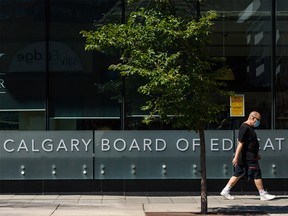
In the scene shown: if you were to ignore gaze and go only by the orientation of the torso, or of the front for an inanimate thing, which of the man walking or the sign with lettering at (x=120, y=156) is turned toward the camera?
the sign with lettering

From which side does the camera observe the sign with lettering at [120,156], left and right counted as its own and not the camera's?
front

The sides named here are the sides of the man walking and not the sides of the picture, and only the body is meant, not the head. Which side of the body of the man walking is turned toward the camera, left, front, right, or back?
right

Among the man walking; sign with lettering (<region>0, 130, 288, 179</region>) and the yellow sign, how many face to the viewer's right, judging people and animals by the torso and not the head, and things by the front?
1

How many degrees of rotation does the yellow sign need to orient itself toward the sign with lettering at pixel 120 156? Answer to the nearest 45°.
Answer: approximately 90° to its right

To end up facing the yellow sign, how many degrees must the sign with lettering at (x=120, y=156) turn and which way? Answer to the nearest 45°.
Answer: approximately 90° to its left

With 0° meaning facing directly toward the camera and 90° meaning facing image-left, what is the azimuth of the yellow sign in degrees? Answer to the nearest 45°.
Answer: approximately 0°

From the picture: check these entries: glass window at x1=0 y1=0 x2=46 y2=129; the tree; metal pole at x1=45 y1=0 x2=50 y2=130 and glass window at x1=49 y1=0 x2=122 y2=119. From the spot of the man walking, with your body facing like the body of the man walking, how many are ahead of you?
0

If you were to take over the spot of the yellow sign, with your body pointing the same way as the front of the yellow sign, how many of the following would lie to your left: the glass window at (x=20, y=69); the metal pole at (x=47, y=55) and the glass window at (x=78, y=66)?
0

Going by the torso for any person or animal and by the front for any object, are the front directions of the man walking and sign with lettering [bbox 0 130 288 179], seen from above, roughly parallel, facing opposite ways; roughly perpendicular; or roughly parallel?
roughly perpendicular

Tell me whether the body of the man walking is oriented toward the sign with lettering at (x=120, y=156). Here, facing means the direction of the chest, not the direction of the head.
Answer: no

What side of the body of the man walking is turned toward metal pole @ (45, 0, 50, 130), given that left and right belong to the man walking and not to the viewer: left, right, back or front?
back

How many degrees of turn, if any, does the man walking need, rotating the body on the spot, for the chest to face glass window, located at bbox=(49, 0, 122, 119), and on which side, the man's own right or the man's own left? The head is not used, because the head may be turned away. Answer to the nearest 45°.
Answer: approximately 180°

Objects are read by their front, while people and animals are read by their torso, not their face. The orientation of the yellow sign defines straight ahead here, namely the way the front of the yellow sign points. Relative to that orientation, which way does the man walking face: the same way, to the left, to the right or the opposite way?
to the left
